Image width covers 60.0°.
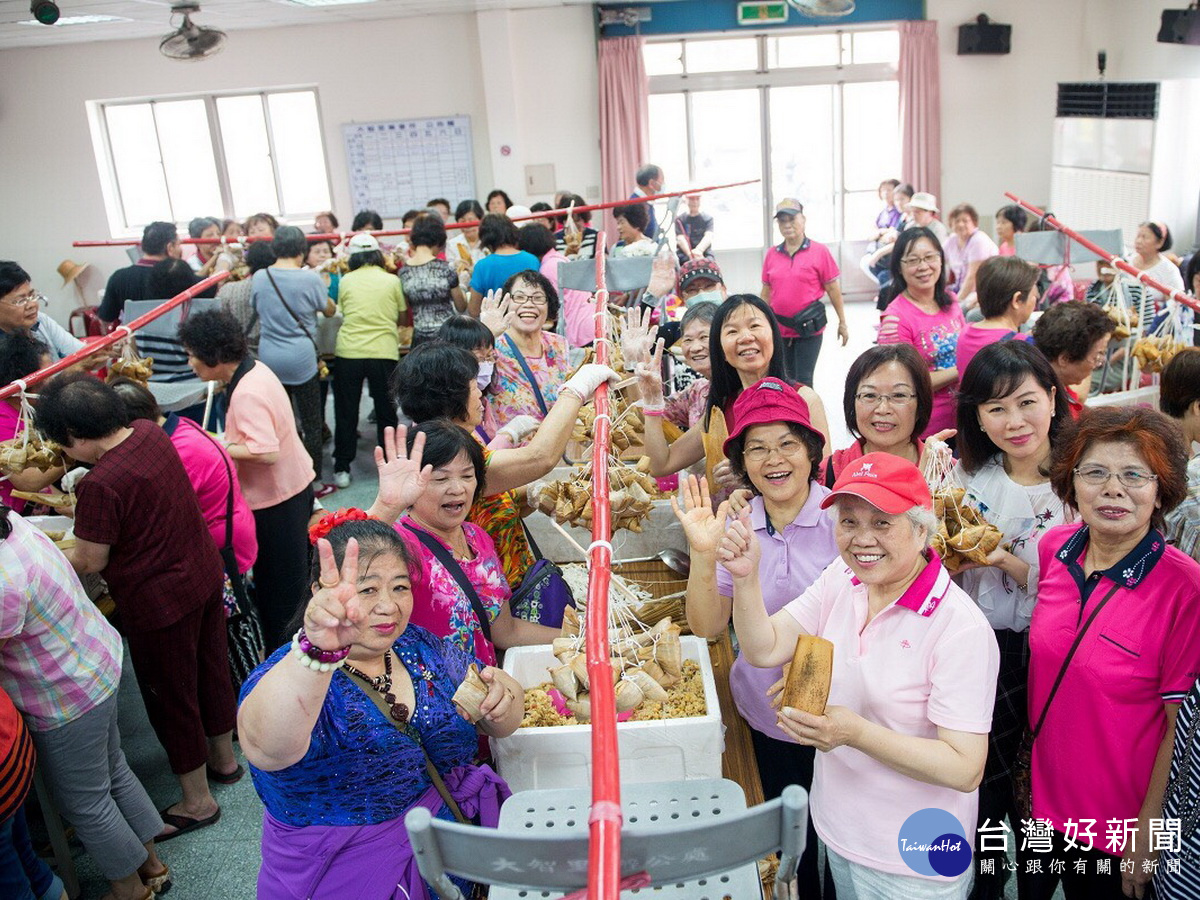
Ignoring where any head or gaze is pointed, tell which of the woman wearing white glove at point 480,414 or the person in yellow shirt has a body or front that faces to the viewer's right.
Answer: the woman wearing white glove

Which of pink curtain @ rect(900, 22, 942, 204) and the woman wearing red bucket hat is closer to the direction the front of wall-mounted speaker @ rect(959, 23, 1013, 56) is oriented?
the woman wearing red bucket hat

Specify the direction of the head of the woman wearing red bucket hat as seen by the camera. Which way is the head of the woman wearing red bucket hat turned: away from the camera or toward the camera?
toward the camera

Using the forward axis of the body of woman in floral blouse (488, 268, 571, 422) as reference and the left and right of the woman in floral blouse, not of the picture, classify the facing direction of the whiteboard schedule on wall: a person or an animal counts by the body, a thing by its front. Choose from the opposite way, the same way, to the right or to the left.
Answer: the same way

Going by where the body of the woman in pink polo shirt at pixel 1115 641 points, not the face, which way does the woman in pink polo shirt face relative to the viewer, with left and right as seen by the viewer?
facing the viewer and to the left of the viewer

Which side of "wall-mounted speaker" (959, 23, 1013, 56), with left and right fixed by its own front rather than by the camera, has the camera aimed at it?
front

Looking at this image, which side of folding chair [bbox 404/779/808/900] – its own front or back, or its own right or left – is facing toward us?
back

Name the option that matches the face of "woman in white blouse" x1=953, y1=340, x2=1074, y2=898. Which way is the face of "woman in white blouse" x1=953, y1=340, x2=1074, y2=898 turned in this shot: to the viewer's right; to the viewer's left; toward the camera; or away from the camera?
toward the camera

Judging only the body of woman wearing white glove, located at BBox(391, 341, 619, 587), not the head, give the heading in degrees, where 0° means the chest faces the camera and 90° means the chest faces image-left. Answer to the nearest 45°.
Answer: approximately 270°

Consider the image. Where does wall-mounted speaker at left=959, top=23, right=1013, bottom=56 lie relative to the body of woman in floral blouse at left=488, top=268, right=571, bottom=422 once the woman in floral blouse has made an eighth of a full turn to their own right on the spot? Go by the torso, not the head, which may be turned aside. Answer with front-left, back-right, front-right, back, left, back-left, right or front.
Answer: back

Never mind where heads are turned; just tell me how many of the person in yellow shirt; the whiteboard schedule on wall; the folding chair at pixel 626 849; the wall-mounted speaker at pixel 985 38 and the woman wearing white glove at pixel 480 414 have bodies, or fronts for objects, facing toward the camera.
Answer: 2

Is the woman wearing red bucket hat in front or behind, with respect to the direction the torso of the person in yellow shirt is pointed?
behind

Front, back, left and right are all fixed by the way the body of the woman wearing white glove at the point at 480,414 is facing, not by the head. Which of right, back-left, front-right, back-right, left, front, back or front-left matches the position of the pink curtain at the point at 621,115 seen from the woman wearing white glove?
left

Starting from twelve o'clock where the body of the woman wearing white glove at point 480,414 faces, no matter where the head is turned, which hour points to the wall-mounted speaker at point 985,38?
The wall-mounted speaker is roughly at 10 o'clock from the woman wearing white glove.

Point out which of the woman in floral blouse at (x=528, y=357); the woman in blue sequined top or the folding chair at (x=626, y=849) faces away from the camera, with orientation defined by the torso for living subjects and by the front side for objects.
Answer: the folding chair

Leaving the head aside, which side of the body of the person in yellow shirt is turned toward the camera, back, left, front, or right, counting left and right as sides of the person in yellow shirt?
back

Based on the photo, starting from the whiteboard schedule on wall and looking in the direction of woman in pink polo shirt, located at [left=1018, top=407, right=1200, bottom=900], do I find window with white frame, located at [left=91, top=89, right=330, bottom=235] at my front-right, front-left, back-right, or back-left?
back-right

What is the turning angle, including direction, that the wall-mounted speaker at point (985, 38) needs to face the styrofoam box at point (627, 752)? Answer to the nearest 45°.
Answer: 0° — it already faces it

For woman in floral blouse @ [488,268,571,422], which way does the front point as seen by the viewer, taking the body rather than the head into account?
toward the camera

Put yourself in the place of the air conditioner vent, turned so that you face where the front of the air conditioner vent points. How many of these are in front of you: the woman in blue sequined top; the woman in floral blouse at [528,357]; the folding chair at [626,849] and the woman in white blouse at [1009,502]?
4
